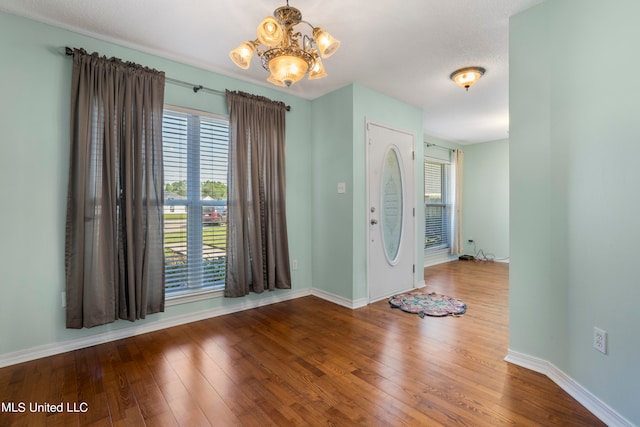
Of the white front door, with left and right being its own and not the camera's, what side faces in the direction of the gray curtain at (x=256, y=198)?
right

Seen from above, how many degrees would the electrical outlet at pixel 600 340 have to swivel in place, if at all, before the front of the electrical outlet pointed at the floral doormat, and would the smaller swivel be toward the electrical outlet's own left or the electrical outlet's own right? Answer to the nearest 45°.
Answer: approximately 90° to the electrical outlet's own right

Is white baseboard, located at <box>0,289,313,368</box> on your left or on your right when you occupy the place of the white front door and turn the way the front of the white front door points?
on your right

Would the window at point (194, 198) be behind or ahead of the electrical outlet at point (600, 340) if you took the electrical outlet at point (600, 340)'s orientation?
ahead

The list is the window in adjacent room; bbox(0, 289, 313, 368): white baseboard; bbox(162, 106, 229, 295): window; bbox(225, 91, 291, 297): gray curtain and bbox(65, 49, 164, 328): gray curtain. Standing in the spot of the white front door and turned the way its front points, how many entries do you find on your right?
4

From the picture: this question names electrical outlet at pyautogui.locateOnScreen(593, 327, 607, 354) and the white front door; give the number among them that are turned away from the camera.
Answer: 0

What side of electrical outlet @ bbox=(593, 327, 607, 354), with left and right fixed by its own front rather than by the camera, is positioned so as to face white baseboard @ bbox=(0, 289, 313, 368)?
front

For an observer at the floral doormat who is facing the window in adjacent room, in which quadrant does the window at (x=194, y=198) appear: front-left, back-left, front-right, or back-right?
back-left

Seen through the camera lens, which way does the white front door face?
facing the viewer and to the right of the viewer

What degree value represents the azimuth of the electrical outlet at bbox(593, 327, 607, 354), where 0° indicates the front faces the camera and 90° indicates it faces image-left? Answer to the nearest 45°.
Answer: approximately 45°

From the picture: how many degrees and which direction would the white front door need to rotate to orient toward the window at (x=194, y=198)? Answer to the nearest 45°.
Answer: approximately 90° to its right

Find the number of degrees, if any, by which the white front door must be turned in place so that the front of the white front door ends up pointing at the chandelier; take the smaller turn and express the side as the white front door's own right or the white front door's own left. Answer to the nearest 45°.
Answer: approximately 45° to the white front door's own right

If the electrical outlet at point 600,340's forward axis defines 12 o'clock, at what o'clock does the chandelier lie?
The chandelier is roughly at 12 o'clock from the electrical outlet.

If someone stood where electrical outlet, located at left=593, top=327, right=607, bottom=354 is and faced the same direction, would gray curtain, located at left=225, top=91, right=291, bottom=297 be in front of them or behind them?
in front
